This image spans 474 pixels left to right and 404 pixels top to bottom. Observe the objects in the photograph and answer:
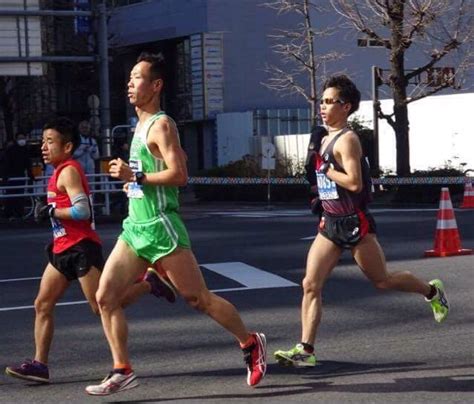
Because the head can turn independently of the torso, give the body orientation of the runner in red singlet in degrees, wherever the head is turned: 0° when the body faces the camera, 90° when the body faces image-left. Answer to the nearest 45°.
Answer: approximately 90°

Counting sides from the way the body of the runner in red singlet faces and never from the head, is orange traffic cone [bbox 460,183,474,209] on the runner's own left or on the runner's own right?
on the runner's own right

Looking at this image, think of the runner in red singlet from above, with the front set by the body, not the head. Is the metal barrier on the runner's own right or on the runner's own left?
on the runner's own right

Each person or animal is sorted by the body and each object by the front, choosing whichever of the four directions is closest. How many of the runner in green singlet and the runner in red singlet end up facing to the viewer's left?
2

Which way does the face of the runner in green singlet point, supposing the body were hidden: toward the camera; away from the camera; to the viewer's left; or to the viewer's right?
to the viewer's left

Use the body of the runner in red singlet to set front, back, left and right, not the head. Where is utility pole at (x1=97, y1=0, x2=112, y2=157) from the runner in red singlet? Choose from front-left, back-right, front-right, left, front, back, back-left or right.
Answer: right

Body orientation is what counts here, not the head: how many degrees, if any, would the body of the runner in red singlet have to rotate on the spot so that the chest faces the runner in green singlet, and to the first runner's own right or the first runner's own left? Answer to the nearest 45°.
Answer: approximately 135° to the first runner's own left

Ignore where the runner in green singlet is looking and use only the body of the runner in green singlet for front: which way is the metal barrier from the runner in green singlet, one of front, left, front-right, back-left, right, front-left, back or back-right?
right

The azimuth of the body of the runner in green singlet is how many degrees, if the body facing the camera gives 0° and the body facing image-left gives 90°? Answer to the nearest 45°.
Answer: approximately 90°
